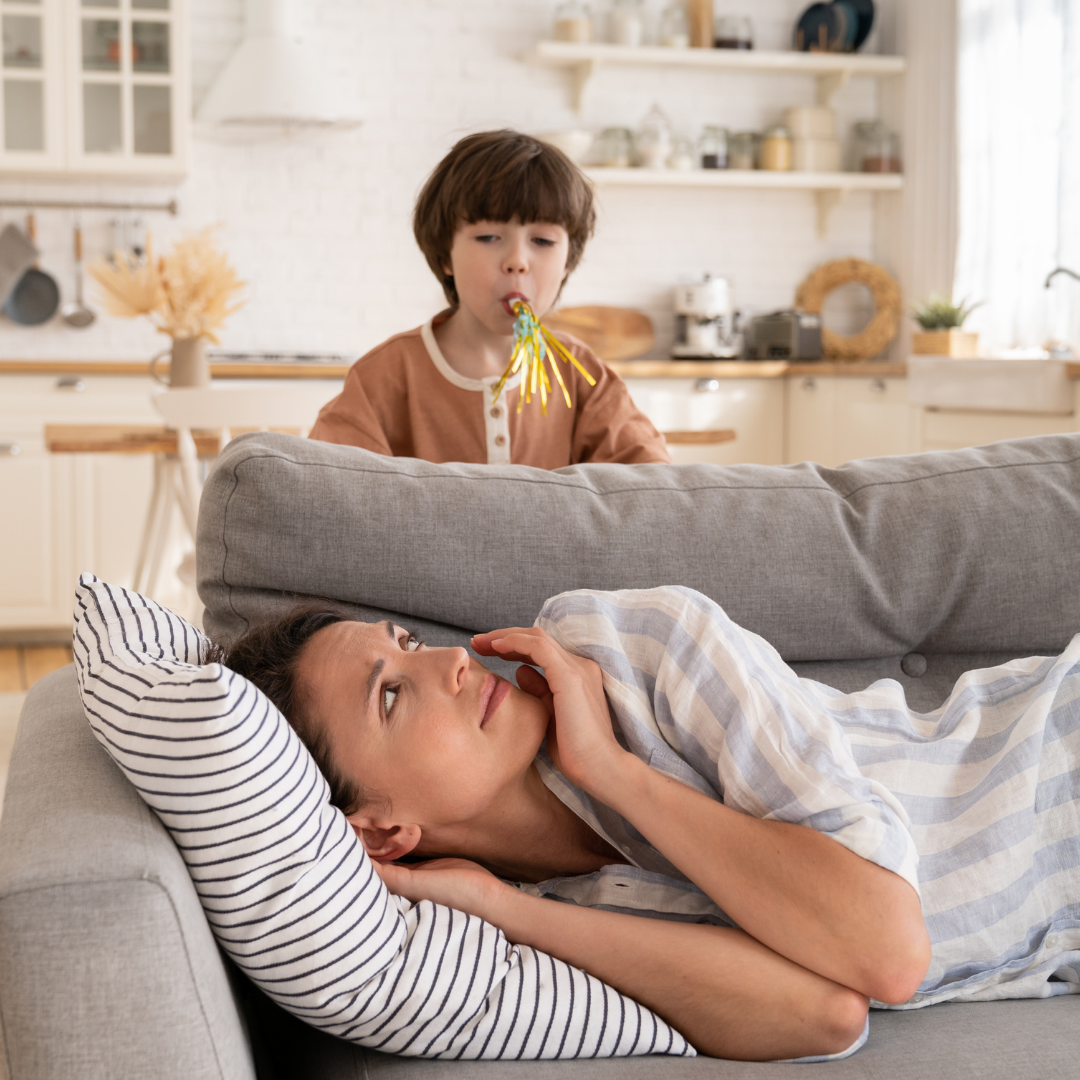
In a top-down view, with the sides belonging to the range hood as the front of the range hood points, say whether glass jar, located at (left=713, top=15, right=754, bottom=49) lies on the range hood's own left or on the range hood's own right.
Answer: on the range hood's own left

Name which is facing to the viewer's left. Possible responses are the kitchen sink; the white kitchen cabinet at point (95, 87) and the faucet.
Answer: the faucet

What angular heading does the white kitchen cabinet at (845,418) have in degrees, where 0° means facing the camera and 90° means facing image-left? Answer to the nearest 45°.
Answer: approximately 0°

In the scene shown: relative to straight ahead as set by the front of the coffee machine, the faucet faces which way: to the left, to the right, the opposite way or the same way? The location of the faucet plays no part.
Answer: to the right

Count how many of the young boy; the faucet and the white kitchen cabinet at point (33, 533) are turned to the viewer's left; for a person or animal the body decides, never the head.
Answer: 1

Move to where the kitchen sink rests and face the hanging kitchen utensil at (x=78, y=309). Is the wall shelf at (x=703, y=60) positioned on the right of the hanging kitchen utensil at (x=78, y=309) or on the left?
right

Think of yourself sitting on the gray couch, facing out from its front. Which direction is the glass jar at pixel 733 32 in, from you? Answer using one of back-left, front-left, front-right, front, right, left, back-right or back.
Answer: back

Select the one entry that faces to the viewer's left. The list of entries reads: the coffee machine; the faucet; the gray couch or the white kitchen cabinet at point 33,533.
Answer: the faucet
